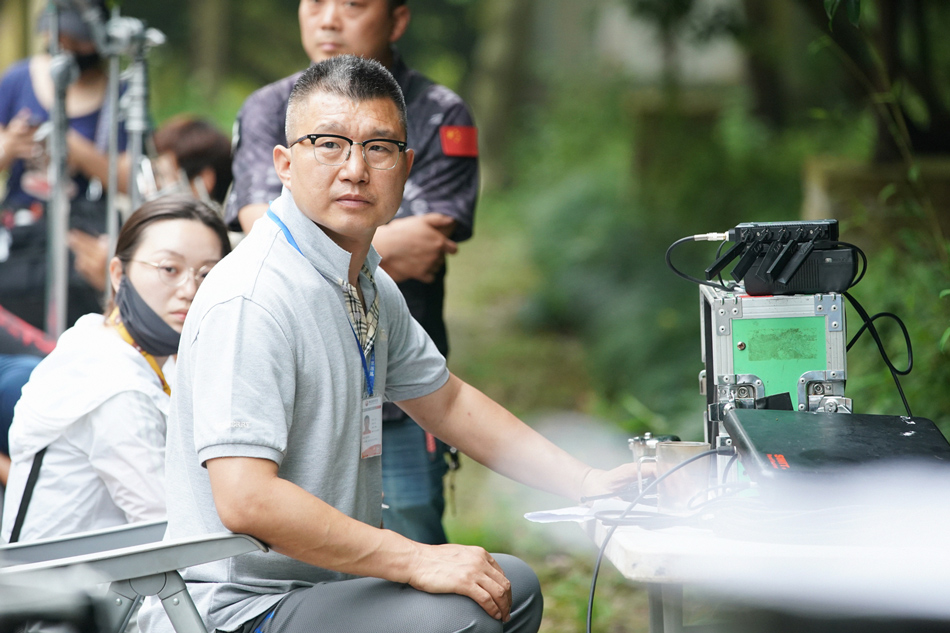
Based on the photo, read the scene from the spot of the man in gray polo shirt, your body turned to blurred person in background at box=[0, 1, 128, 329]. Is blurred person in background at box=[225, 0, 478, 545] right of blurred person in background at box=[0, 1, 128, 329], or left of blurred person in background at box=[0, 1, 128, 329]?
right

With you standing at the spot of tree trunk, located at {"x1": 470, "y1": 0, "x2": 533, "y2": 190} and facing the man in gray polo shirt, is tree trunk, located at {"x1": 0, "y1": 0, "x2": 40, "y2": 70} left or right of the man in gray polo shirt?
right

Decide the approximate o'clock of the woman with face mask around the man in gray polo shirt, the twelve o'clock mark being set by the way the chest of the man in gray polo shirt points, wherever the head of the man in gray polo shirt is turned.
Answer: The woman with face mask is roughly at 6 o'clock from the man in gray polo shirt.

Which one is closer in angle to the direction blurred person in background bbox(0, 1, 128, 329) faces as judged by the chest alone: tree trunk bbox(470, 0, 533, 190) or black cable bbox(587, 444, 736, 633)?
the black cable

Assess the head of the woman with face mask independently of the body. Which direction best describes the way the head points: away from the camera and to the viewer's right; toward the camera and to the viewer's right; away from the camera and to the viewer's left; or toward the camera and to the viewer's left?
toward the camera and to the viewer's right

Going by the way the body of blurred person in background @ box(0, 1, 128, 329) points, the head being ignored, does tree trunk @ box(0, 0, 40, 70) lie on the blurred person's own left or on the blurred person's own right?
on the blurred person's own right

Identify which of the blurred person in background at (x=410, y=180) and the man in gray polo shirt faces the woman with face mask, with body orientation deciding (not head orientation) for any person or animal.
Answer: the blurred person in background

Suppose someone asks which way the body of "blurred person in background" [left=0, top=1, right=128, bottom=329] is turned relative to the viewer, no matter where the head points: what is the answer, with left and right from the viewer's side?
facing the viewer and to the left of the viewer

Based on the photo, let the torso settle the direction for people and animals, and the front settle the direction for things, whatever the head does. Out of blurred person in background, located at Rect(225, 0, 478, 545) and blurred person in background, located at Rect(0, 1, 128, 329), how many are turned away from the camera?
0

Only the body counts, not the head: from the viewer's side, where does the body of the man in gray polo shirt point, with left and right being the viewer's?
facing the viewer and to the right of the viewer

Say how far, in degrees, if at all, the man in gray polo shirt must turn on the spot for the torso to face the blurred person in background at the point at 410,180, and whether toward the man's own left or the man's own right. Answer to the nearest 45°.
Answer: approximately 135° to the man's own left

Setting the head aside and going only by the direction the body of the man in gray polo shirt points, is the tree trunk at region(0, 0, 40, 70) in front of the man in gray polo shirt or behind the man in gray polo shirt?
behind

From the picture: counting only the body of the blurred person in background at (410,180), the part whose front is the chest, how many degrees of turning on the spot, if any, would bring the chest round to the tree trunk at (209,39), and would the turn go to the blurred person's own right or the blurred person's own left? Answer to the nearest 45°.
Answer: approximately 135° to the blurred person's own right

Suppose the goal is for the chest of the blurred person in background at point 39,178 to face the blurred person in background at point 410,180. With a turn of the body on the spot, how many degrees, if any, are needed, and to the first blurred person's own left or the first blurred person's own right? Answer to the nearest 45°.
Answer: approximately 90° to the first blurred person's own left
